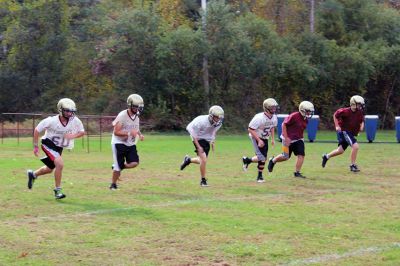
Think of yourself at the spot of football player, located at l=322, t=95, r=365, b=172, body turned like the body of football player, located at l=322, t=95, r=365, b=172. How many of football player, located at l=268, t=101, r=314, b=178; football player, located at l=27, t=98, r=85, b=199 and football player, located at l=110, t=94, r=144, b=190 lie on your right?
3

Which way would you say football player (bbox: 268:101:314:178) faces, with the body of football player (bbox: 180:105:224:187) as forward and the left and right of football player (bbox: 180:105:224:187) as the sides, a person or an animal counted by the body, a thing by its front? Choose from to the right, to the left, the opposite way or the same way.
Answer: the same way

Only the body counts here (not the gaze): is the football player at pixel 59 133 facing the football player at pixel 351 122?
no

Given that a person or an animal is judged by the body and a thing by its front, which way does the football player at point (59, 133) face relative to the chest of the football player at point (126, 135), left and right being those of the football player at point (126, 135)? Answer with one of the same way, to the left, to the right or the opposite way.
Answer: the same way

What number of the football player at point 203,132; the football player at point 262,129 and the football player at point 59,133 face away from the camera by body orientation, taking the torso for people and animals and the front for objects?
0

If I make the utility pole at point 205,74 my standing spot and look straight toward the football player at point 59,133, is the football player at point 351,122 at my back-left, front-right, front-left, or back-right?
front-left

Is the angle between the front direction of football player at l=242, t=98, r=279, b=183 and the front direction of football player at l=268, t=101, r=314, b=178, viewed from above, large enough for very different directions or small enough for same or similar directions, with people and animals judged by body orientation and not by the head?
same or similar directions

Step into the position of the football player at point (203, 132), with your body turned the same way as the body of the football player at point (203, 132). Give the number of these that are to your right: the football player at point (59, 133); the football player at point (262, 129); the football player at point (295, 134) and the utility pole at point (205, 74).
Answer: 1

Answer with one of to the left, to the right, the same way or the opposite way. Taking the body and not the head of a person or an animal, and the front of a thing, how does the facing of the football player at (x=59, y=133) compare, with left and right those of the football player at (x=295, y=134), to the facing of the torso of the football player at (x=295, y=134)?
the same way

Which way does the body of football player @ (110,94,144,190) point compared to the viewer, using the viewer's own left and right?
facing the viewer and to the right of the viewer

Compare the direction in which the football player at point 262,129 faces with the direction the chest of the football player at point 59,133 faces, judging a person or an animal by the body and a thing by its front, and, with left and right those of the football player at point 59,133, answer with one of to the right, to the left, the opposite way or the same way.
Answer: the same way

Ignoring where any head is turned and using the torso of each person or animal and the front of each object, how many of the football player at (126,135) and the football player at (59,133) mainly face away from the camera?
0

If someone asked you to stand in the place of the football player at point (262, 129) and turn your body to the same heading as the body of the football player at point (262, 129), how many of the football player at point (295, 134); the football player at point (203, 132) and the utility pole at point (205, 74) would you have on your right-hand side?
1

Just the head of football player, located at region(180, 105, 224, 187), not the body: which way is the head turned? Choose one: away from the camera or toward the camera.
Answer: toward the camera

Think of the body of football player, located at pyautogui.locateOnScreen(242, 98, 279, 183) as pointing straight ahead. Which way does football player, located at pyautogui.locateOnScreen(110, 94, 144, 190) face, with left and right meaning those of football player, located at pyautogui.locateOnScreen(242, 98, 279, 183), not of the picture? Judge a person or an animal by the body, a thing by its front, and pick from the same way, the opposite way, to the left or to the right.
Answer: the same way
